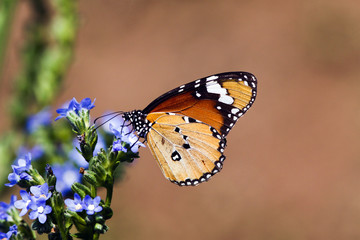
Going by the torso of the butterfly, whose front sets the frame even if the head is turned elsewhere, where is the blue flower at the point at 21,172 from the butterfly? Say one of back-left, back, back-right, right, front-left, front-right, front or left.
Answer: front-left

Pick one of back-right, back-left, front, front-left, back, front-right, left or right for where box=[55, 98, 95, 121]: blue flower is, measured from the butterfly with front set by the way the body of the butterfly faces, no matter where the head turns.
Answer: front-left

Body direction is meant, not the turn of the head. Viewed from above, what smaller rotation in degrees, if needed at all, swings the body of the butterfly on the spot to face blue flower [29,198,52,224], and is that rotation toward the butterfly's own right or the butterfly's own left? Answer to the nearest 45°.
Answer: approximately 45° to the butterfly's own left

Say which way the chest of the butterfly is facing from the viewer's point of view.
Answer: to the viewer's left

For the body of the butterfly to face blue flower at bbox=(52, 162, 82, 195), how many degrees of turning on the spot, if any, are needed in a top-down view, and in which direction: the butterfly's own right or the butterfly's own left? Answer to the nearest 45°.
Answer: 0° — it already faces it

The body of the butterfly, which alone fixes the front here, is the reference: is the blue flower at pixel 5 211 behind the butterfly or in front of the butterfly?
in front

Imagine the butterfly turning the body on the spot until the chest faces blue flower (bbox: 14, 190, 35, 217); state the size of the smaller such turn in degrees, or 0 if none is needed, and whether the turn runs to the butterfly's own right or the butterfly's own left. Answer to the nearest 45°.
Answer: approximately 45° to the butterfly's own left

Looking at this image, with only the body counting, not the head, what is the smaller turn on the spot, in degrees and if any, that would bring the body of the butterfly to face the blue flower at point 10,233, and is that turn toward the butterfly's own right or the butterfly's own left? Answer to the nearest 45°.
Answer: approximately 45° to the butterfly's own left
